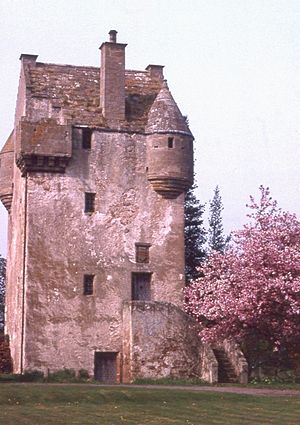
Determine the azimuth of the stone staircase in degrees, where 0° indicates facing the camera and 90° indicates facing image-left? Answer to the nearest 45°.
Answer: approximately 315°
